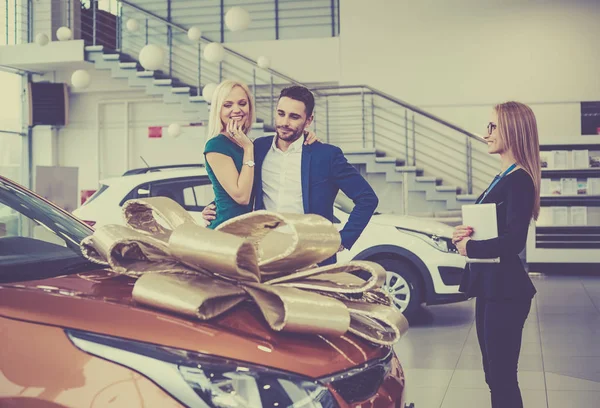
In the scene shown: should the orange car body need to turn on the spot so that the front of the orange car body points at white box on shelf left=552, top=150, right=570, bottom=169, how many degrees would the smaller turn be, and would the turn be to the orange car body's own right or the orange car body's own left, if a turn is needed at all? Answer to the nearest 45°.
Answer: approximately 90° to the orange car body's own left

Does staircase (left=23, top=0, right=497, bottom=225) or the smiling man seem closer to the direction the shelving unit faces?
the smiling man

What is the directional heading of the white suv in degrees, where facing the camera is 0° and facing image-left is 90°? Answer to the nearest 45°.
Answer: approximately 315°

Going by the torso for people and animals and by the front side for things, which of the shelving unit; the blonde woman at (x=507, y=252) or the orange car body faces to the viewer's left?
the blonde woman

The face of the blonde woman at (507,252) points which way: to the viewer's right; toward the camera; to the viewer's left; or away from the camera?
to the viewer's left

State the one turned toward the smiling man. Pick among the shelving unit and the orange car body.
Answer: the shelving unit

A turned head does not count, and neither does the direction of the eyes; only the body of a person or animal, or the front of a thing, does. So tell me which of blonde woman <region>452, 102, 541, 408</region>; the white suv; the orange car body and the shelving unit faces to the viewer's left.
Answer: the blonde woman
